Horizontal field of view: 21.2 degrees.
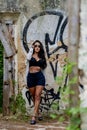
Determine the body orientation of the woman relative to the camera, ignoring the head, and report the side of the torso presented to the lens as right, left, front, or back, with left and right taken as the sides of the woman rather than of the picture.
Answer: front
